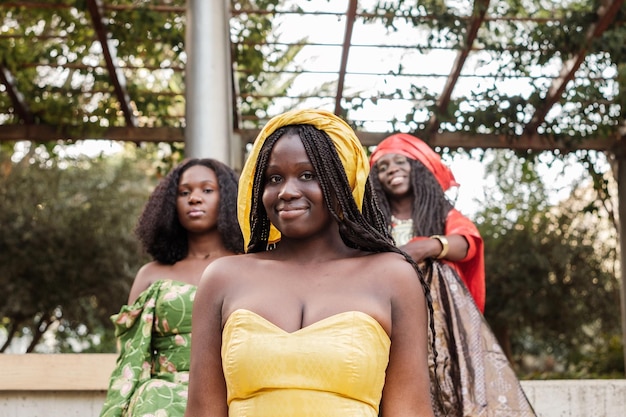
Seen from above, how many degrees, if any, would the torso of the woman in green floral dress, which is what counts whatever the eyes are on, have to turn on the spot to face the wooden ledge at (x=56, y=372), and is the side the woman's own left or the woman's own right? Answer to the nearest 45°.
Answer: approximately 135° to the woman's own right

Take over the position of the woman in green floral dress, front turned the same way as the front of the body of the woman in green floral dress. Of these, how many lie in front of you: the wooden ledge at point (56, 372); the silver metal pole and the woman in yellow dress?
1

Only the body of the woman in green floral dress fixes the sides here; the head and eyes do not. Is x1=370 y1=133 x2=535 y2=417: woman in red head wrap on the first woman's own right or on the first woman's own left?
on the first woman's own left

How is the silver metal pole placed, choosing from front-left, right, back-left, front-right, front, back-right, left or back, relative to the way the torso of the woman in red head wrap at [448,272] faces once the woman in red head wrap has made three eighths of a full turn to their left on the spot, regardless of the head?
back-left

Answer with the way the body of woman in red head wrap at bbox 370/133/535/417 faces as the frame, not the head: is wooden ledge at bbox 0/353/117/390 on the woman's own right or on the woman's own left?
on the woman's own right

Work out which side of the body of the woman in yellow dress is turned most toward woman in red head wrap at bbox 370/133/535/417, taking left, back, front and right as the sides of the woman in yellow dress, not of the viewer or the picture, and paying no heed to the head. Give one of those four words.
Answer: back

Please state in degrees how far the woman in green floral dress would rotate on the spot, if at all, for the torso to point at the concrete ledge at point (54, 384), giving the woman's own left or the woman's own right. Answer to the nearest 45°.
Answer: approximately 135° to the woman's own right

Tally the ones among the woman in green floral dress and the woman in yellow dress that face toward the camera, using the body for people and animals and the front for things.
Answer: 2

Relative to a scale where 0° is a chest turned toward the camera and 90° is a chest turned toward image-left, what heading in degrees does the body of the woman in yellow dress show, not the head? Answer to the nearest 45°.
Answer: approximately 0°

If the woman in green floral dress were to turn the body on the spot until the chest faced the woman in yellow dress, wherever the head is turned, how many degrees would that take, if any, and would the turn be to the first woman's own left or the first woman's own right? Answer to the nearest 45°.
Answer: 0° — they already face them
